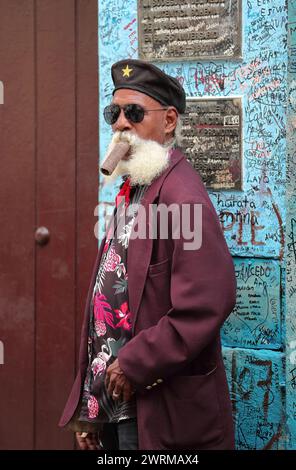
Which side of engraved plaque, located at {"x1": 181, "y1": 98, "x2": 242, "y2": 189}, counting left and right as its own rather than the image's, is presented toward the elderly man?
front

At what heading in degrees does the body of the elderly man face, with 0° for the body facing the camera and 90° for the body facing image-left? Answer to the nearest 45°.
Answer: approximately 45°

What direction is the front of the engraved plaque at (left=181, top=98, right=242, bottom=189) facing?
toward the camera

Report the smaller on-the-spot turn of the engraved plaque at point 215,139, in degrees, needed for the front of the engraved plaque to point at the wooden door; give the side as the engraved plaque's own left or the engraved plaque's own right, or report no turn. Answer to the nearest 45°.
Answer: approximately 90° to the engraved plaque's own right

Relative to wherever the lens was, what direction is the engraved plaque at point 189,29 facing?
facing the viewer

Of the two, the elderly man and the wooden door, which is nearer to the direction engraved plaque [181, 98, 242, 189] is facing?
the elderly man
